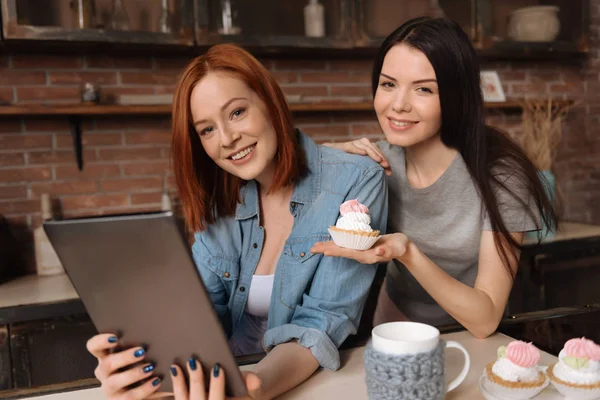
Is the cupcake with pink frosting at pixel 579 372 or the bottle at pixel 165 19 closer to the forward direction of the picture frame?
the cupcake with pink frosting

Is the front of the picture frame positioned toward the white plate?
yes

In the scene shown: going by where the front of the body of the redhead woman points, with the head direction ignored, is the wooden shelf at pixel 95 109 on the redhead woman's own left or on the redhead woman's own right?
on the redhead woman's own right

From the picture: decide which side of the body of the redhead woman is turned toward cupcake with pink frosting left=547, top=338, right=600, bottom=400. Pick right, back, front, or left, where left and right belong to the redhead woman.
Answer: left

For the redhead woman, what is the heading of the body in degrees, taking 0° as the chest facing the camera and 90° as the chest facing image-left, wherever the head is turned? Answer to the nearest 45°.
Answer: approximately 45°

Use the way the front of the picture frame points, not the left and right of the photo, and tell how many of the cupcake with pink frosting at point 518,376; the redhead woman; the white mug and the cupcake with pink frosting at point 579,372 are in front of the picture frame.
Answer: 4

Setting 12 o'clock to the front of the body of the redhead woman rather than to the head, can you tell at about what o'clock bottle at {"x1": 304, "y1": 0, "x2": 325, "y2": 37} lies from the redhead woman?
The bottle is roughly at 5 o'clock from the redhead woman.

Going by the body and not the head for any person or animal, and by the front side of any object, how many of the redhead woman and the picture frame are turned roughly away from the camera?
0
